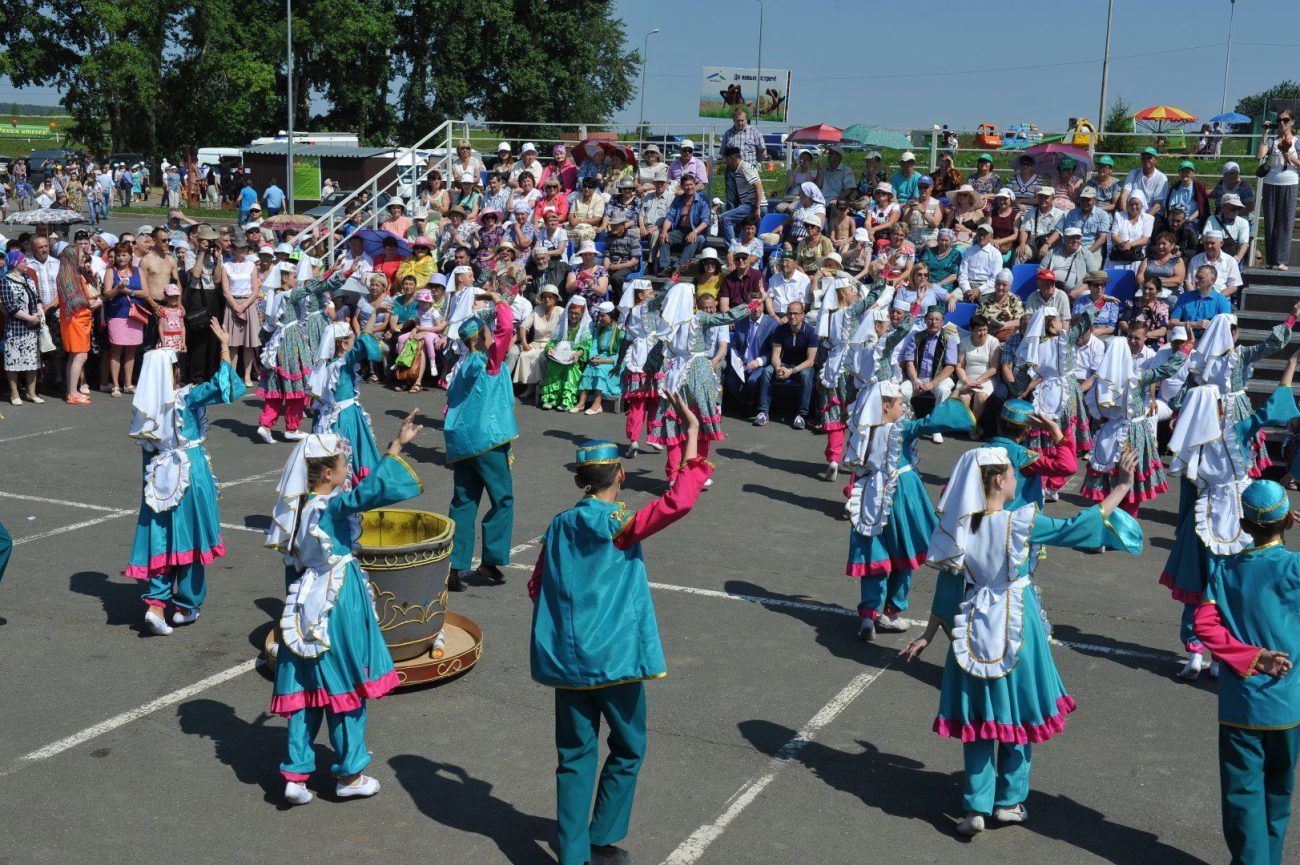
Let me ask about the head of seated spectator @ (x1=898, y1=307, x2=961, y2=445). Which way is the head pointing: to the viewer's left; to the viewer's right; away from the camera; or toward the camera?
toward the camera

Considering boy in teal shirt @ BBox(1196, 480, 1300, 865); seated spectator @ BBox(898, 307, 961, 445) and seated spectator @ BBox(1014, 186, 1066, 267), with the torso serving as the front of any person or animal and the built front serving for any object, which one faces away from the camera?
the boy in teal shirt

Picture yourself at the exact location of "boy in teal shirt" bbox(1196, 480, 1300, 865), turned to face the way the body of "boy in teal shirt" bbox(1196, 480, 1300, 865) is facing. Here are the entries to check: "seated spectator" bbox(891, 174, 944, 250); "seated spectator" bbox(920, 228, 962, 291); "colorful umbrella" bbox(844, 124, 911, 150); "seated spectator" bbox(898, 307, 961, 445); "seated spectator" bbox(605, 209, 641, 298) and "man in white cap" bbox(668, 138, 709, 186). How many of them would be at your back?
0

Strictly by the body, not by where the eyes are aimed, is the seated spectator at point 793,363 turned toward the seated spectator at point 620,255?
no

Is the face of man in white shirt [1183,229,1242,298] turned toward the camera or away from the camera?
toward the camera

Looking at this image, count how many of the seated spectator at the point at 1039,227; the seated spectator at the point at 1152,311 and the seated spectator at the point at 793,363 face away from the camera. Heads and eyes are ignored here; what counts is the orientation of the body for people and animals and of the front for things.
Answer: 0

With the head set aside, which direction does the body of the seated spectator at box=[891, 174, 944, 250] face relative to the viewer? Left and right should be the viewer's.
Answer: facing the viewer and to the left of the viewer

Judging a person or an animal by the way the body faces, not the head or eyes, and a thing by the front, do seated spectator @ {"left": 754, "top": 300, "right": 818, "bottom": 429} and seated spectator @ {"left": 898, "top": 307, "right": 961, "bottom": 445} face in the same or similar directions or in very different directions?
same or similar directions

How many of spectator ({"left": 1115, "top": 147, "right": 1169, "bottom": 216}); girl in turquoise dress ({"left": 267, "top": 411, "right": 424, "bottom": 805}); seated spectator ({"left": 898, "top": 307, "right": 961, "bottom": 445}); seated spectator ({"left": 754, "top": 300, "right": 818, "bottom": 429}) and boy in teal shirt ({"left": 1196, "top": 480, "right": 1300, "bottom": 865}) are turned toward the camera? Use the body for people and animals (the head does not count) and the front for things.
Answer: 3

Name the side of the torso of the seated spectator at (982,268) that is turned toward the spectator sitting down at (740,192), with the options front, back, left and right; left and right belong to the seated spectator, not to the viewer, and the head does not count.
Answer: right

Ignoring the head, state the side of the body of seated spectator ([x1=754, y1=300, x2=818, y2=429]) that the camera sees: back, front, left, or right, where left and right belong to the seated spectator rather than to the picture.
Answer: front

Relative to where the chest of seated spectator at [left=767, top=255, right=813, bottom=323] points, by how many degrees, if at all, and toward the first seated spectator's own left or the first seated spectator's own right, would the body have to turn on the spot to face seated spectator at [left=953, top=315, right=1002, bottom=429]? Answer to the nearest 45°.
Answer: approximately 90° to the first seated spectator's own left

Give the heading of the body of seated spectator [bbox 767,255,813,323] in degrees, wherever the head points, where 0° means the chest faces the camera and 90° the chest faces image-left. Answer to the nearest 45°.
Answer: approximately 45°

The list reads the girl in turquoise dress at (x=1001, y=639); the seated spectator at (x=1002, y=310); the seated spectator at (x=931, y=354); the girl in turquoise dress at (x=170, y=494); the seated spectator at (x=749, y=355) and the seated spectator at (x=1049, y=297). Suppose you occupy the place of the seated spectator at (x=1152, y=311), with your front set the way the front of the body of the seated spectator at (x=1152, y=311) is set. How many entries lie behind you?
0

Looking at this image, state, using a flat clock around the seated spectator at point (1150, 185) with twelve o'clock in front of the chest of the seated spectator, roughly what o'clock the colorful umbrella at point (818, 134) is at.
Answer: The colorful umbrella is roughly at 4 o'clock from the seated spectator.

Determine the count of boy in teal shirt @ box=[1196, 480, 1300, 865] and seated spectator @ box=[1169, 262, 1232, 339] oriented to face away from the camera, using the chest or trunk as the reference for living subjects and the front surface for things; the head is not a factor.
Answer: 1

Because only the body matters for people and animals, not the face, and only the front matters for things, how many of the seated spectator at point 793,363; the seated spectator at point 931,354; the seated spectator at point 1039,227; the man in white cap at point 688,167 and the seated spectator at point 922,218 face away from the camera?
0

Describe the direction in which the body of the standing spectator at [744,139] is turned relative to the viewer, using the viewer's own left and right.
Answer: facing the viewer

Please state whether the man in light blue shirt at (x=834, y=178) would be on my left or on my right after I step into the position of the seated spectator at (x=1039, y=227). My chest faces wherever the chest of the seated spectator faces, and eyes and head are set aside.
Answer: on my right

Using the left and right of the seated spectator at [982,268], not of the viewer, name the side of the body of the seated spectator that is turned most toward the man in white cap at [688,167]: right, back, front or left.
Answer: right

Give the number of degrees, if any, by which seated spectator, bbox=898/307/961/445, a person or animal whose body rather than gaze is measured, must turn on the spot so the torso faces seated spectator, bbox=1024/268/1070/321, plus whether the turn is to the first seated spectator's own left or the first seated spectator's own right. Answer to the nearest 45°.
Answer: approximately 90° to the first seated spectator's own left
